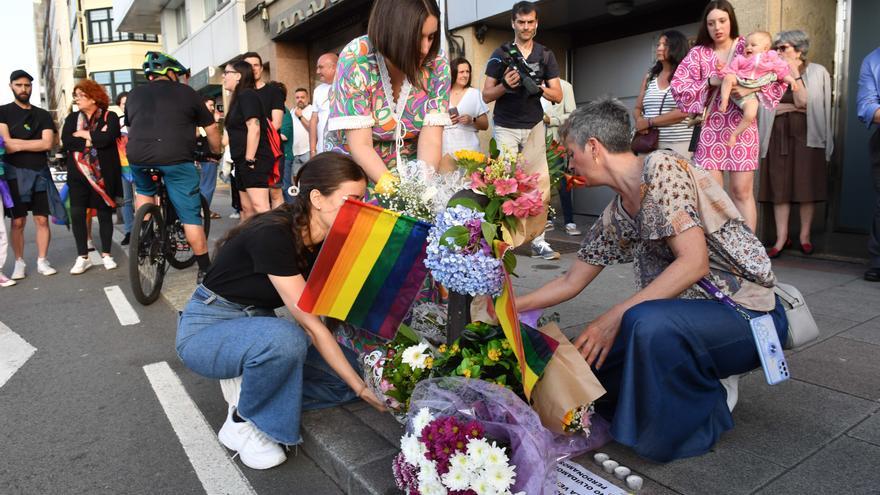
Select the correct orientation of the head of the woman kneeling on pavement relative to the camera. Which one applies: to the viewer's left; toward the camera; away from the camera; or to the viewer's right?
to the viewer's left

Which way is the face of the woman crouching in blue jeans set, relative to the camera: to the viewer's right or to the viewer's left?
to the viewer's right

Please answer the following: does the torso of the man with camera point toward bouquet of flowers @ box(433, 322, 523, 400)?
yes

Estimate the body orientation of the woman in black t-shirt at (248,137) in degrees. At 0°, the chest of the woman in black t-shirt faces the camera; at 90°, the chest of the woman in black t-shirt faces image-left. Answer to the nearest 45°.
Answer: approximately 90°

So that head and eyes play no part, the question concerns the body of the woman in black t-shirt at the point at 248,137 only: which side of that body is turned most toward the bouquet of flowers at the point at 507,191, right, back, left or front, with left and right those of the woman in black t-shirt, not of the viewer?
left

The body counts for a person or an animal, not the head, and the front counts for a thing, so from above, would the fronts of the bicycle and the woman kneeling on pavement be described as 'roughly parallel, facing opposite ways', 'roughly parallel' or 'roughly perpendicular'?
roughly perpendicular

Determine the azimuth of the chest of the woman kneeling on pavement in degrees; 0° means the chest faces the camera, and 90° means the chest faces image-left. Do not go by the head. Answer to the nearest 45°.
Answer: approximately 90°

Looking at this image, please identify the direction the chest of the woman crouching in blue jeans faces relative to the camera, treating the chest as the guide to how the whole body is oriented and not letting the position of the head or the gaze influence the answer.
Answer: to the viewer's right

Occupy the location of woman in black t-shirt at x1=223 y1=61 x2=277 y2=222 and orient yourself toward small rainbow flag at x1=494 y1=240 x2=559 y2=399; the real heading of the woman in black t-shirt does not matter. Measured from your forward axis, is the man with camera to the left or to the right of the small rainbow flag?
left

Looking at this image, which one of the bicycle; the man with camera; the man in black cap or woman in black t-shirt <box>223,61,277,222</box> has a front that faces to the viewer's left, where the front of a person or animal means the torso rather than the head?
the woman in black t-shirt

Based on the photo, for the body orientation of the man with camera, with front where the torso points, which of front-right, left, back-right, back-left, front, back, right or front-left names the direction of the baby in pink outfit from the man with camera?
front-left

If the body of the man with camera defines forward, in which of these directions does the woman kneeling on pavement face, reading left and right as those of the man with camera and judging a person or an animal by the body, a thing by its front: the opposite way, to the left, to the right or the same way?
to the right

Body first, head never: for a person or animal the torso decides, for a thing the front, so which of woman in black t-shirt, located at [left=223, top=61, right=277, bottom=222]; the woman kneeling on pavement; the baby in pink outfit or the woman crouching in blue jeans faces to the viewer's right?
the woman crouching in blue jeans
